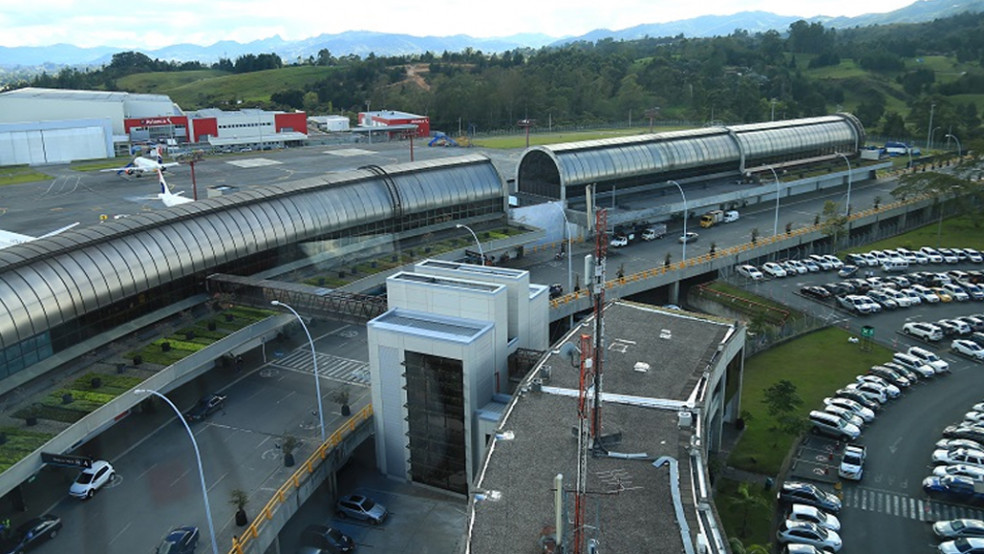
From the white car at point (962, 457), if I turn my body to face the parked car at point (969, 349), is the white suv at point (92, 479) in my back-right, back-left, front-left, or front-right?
back-left

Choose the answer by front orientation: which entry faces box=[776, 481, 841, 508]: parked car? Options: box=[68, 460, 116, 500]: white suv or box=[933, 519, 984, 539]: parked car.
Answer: box=[933, 519, 984, 539]: parked car

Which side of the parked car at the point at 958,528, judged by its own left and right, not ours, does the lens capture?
left

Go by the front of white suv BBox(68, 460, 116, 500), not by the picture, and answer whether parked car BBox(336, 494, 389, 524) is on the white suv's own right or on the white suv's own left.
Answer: on the white suv's own left

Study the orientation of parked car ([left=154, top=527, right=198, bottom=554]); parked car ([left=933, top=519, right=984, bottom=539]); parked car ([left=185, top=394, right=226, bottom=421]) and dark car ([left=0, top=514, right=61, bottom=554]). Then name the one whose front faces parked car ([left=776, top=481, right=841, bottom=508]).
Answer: parked car ([left=933, top=519, right=984, bottom=539])

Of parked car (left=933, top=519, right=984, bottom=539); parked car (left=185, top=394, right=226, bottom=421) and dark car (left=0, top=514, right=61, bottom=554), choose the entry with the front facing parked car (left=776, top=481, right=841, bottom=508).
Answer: parked car (left=933, top=519, right=984, bottom=539)

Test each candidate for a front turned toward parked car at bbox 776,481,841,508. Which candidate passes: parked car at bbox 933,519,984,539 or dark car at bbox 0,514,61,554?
parked car at bbox 933,519,984,539

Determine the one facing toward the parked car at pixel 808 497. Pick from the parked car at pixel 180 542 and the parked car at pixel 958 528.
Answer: the parked car at pixel 958 528

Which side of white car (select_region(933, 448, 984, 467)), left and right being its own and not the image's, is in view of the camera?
left

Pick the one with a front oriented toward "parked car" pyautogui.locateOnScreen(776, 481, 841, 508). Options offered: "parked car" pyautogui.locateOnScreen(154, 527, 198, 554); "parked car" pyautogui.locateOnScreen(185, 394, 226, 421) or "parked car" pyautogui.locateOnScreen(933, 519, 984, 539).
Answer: "parked car" pyautogui.locateOnScreen(933, 519, 984, 539)
